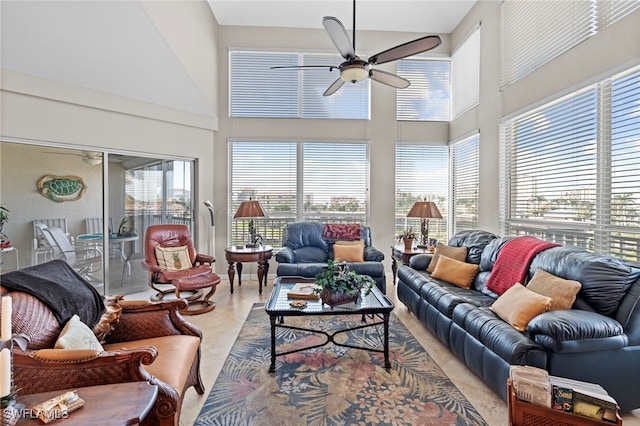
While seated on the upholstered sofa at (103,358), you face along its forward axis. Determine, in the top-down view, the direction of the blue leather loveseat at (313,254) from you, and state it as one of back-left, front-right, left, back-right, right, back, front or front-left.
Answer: left

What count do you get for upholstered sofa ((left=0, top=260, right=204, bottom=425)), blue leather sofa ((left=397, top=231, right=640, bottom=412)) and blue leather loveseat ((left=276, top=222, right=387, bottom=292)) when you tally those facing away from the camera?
0

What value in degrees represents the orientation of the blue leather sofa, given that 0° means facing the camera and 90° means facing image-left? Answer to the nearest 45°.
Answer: approximately 45°

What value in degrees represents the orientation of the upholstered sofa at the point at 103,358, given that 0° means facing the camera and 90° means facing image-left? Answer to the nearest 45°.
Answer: approximately 315°

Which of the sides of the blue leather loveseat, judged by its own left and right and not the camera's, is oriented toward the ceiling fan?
front

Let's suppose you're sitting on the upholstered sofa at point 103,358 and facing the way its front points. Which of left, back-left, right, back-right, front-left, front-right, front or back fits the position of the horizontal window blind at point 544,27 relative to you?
front-left

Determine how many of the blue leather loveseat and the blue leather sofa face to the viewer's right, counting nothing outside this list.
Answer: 0

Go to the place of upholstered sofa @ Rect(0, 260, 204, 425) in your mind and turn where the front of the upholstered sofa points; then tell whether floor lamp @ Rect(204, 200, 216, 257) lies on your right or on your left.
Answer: on your left

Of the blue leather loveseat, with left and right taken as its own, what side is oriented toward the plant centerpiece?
front

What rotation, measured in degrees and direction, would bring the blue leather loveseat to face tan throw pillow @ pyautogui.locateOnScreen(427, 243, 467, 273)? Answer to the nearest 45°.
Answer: approximately 45° to its left

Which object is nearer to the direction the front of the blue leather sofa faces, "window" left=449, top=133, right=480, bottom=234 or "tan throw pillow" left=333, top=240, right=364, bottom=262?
the tan throw pillow

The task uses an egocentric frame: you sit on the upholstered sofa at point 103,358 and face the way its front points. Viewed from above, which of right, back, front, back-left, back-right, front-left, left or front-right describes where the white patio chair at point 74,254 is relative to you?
back-left

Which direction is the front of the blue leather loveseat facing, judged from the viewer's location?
facing the viewer

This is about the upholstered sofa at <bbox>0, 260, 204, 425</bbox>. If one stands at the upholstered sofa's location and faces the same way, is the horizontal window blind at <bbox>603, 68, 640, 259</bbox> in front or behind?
in front

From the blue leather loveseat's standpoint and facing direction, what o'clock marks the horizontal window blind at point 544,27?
The horizontal window blind is roughly at 10 o'clock from the blue leather loveseat.

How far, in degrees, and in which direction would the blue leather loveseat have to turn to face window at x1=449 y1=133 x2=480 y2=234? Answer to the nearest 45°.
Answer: approximately 90° to its left
